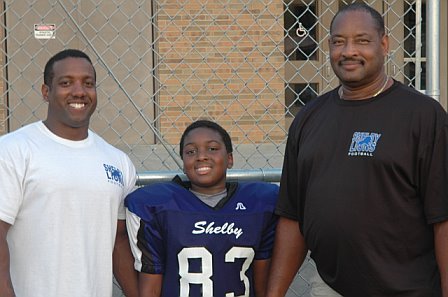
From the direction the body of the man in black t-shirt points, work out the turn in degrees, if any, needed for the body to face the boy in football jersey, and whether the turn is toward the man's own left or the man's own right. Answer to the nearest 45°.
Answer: approximately 45° to the man's own right

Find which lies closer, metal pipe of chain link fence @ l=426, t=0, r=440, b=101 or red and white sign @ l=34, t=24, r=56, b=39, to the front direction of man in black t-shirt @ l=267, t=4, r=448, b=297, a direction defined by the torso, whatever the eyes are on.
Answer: the red and white sign

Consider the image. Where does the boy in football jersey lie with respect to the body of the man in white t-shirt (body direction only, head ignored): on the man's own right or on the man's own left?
on the man's own left

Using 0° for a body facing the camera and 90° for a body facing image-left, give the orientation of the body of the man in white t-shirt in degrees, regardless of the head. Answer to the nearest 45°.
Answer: approximately 315°

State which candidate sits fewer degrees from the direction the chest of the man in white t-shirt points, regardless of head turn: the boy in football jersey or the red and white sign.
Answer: the boy in football jersey

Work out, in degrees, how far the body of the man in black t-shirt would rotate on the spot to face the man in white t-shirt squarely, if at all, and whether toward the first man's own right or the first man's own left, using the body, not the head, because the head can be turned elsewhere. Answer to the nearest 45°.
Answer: approximately 45° to the first man's own right

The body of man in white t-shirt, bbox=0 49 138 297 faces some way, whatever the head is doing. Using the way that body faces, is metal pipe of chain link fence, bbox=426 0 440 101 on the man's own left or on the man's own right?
on the man's own left

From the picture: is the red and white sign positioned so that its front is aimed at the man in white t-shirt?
yes

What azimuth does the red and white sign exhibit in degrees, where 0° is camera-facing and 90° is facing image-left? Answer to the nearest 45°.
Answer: approximately 0°

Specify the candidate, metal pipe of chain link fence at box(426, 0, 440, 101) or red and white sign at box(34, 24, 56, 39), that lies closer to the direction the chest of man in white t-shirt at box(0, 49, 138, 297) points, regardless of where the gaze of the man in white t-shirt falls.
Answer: the metal pipe of chain link fence

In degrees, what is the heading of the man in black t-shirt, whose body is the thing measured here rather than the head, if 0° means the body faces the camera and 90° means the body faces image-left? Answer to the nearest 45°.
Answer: approximately 45°
